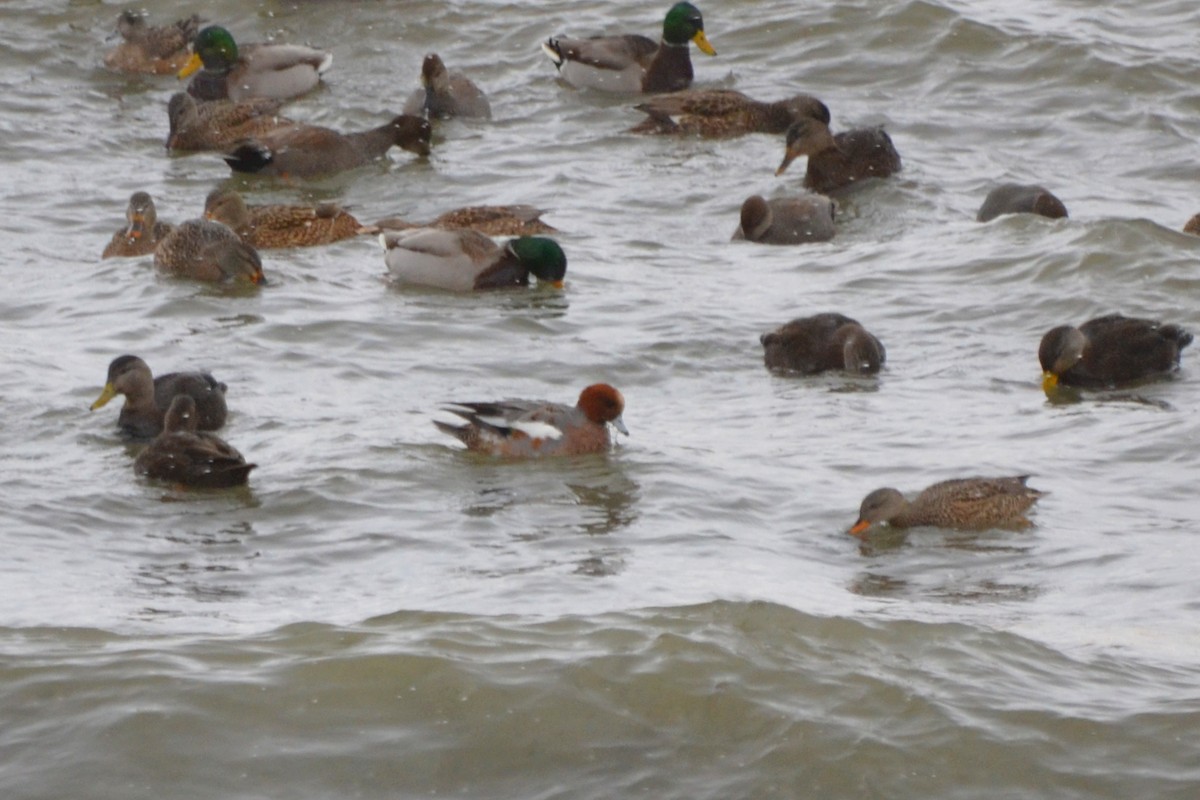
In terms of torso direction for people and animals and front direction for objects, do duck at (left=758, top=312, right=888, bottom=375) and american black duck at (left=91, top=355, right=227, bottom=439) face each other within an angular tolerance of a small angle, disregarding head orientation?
no

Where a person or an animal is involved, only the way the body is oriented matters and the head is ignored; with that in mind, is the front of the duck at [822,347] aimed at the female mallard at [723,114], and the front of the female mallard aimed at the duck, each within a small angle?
no

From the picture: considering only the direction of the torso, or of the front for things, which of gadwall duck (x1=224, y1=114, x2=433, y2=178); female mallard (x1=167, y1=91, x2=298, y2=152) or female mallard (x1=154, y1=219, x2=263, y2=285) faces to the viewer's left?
female mallard (x1=167, y1=91, x2=298, y2=152)

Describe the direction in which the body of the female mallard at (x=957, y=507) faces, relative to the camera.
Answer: to the viewer's left

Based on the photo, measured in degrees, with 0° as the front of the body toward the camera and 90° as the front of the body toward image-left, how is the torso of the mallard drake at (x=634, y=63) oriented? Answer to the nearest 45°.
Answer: approximately 270°

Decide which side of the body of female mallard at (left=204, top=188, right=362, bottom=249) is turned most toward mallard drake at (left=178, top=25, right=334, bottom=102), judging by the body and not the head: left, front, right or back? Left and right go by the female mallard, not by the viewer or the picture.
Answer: right

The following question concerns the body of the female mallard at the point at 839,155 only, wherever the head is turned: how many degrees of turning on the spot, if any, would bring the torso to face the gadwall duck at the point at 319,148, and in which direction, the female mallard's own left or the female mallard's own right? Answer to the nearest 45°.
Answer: approximately 45° to the female mallard's own right

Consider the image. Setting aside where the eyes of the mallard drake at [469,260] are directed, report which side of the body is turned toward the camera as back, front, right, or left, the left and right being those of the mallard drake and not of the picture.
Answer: right

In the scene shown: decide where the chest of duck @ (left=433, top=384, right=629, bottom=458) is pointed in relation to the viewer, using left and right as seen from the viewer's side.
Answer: facing to the right of the viewer

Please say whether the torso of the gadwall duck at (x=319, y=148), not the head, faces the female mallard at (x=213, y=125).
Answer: no

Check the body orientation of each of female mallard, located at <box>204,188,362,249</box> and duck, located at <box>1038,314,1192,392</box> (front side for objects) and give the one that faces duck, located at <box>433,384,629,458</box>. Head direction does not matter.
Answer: duck, located at <box>1038,314,1192,392</box>

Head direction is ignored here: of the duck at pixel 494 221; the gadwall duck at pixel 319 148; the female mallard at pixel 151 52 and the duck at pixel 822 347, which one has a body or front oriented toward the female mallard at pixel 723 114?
the gadwall duck

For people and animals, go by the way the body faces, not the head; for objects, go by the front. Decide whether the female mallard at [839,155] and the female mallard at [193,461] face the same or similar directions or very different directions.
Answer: same or similar directions

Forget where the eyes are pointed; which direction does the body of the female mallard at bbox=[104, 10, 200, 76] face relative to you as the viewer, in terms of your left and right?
facing to the left of the viewer

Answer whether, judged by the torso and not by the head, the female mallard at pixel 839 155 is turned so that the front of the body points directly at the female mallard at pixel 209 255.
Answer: yes

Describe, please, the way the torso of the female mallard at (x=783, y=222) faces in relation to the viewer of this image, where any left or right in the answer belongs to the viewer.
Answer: facing to the left of the viewer

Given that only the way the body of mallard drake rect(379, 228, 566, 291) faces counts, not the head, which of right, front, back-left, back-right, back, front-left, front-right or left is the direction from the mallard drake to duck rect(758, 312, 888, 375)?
front-right

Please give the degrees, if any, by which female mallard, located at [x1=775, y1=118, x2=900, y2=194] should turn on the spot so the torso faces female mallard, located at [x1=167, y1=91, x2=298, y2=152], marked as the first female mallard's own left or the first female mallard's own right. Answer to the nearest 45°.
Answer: approximately 45° to the first female mallard's own right

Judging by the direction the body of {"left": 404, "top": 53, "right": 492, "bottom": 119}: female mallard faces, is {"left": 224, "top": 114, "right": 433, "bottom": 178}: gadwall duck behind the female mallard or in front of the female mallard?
in front

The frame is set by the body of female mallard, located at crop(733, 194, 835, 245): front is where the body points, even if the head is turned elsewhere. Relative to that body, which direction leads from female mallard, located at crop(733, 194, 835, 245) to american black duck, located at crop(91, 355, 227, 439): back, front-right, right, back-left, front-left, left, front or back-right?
front-left

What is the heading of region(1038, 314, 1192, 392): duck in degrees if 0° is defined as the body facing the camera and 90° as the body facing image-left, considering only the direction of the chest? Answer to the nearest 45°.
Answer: approximately 45°
